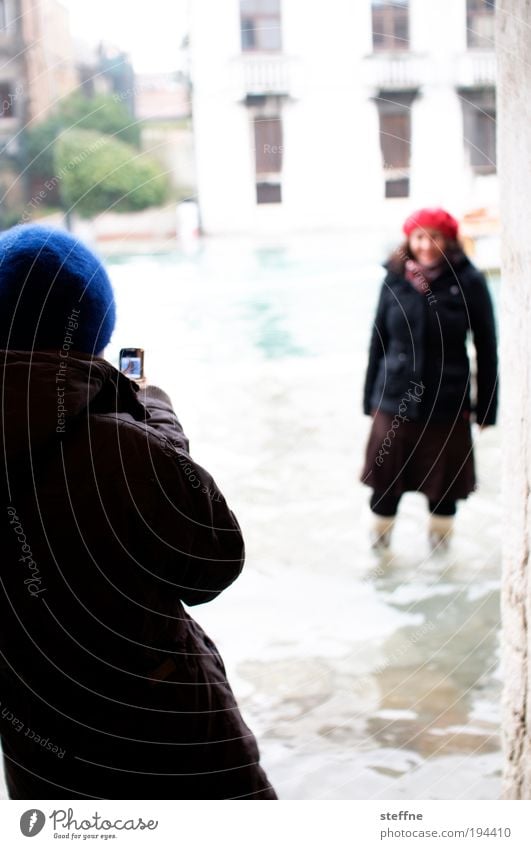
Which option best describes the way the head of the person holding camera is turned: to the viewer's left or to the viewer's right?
to the viewer's right

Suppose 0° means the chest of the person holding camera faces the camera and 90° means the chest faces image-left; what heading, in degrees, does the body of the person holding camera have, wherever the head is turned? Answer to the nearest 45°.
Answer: approximately 225°

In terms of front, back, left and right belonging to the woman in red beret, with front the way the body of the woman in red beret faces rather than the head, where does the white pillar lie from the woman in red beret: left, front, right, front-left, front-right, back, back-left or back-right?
front

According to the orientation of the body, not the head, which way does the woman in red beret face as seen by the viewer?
toward the camera

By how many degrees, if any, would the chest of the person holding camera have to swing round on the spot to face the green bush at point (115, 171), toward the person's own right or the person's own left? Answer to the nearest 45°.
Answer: approximately 45° to the person's own left

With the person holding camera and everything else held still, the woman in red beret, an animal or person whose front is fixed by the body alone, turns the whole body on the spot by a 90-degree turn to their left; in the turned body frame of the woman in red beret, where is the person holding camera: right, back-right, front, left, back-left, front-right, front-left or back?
right

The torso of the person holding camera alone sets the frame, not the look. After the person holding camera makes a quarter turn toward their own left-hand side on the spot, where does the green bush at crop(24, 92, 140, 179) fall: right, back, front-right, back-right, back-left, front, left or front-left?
front-right
